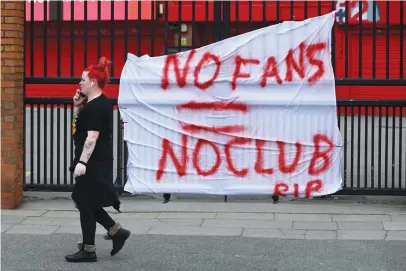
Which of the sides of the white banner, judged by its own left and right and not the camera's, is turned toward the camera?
front

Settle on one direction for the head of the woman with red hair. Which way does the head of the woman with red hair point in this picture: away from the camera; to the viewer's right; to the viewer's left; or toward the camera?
to the viewer's left

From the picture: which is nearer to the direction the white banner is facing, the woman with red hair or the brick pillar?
the woman with red hair

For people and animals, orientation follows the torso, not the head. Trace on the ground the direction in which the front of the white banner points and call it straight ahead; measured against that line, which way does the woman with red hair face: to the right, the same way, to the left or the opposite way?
to the right

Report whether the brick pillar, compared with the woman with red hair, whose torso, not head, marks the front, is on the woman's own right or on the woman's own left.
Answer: on the woman's own right

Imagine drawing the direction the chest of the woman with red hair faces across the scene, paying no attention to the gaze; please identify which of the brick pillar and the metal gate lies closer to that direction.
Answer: the brick pillar

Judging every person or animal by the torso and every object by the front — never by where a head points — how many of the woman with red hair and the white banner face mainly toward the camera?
1

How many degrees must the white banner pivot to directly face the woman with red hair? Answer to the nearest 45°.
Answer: approximately 45° to its right

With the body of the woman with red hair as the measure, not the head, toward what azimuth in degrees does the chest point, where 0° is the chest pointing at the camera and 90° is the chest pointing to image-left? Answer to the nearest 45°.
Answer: approximately 90°

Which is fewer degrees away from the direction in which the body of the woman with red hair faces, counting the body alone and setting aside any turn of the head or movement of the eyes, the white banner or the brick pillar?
the brick pillar

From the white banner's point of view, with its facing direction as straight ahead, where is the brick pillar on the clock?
The brick pillar is roughly at 3 o'clock from the white banner.
